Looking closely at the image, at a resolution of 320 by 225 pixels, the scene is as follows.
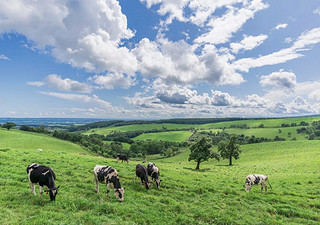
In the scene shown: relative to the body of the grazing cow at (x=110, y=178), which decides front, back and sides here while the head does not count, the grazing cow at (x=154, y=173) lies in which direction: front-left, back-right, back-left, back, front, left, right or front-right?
left

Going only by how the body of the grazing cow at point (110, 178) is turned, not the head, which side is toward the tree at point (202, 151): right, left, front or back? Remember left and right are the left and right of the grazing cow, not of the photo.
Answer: left

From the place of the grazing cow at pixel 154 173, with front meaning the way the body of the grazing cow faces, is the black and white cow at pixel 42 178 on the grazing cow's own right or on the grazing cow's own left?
on the grazing cow's own right

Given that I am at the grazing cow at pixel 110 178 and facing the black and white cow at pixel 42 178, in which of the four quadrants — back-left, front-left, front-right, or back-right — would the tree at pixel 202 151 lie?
back-right

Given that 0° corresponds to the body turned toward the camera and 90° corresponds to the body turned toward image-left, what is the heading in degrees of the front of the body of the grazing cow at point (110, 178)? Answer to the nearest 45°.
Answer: approximately 315°

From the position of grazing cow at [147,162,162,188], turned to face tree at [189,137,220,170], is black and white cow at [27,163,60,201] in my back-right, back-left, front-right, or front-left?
back-left

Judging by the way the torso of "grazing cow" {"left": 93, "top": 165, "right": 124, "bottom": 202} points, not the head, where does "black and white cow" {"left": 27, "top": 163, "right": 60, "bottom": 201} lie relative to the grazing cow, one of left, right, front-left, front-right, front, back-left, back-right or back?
back-right

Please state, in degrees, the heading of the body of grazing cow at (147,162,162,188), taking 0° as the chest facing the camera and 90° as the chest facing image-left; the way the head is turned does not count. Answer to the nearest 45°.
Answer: approximately 315°
